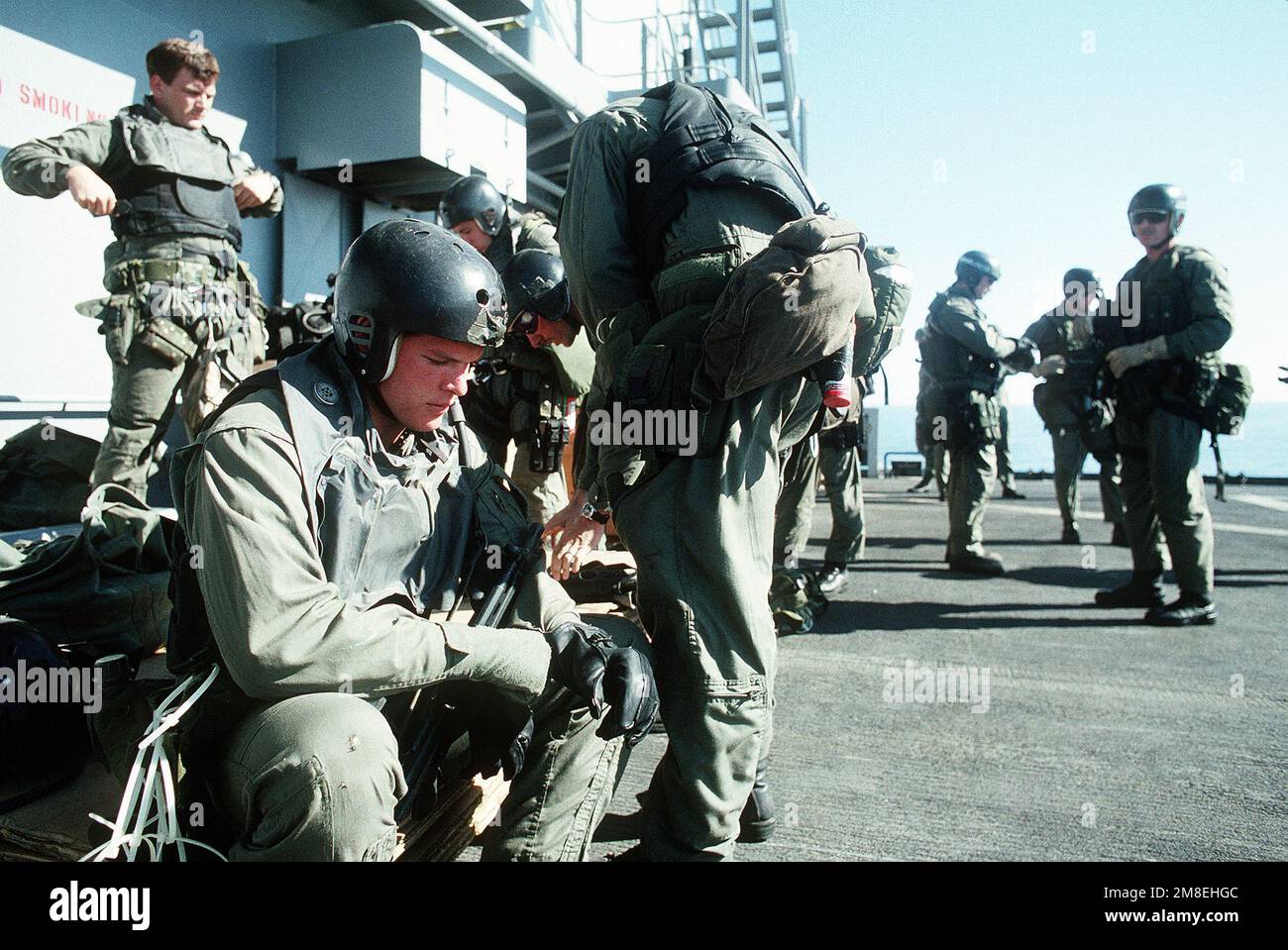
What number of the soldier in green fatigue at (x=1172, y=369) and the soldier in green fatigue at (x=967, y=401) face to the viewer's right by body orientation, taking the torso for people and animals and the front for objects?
1

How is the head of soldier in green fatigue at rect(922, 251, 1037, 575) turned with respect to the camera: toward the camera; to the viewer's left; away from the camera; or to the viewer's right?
to the viewer's right

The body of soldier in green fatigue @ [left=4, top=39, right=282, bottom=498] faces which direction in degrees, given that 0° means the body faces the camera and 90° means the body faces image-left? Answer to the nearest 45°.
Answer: approximately 315°

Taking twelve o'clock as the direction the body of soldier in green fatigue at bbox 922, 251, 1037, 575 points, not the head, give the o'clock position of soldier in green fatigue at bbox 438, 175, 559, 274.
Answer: soldier in green fatigue at bbox 438, 175, 559, 274 is roughly at 4 o'clock from soldier in green fatigue at bbox 922, 251, 1037, 575.

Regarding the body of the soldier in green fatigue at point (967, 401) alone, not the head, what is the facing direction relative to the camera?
to the viewer's right

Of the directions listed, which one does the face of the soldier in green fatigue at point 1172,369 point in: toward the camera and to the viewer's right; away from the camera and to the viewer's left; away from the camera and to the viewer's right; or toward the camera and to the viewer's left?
toward the camera and to the viewer's left

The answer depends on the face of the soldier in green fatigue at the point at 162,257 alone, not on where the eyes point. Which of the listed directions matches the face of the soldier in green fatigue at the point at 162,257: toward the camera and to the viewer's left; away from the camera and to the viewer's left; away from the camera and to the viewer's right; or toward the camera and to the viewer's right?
toward the camera and to the viewer's right

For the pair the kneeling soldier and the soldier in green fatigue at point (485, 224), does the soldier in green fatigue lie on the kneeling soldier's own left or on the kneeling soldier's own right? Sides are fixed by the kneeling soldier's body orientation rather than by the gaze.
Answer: on the kneeling soldier's own left
